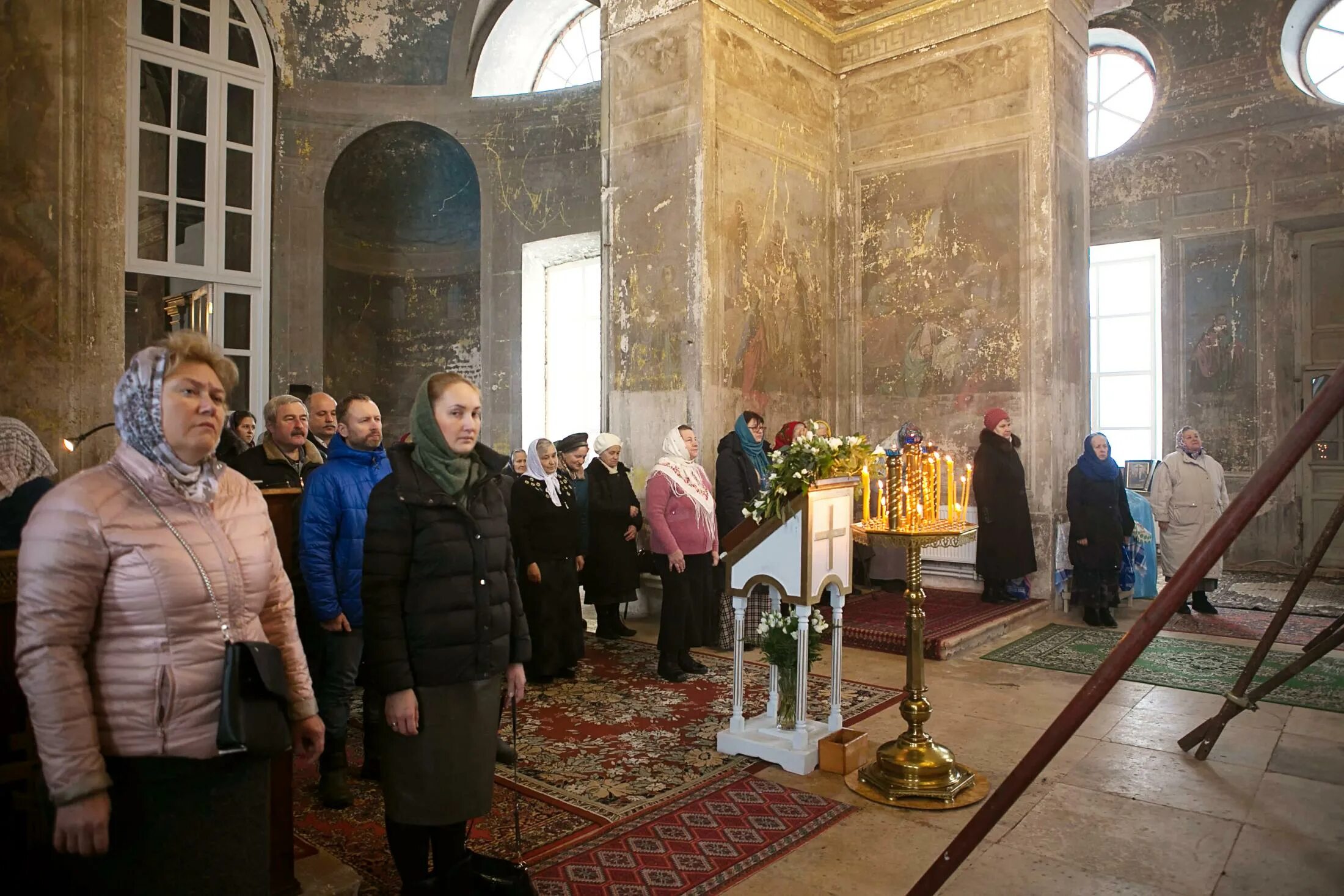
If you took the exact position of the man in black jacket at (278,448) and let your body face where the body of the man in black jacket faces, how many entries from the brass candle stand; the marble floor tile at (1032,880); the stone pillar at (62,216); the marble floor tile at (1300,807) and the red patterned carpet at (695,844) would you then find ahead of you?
4

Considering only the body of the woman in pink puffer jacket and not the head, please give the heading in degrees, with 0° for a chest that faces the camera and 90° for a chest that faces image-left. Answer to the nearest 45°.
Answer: approximately 315°

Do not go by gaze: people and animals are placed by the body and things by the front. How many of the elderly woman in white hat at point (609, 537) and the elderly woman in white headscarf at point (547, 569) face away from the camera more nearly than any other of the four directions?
0

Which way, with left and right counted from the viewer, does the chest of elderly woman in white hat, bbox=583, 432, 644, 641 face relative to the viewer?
facing the viewer and to the right of the viewer

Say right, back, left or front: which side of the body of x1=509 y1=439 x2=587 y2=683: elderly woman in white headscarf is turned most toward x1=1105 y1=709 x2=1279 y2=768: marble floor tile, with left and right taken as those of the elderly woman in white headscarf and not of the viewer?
front

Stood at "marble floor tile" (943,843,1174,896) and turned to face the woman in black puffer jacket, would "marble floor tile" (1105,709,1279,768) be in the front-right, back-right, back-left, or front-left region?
back-right

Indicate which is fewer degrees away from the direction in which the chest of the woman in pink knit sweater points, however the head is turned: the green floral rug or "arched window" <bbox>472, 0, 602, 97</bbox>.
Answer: the green floral rug

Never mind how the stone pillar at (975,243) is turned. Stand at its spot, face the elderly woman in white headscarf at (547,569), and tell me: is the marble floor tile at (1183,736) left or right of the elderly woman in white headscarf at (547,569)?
left

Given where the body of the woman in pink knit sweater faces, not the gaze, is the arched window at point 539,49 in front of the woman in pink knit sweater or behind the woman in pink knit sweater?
behind
